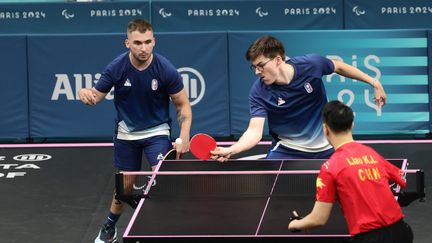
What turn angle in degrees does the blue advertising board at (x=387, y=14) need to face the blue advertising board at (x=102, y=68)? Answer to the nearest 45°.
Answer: approximately 45° to its right

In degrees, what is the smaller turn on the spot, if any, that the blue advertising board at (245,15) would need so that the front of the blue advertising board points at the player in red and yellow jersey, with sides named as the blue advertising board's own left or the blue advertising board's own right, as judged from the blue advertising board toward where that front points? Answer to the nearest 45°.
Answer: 0° — it already faces them

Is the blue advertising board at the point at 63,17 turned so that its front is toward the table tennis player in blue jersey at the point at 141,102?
yes

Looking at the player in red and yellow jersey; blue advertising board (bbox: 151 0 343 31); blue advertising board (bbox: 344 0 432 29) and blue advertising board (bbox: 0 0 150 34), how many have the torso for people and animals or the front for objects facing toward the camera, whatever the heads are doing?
3

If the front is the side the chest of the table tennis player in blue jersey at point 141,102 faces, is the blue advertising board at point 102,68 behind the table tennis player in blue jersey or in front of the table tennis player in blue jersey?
behind

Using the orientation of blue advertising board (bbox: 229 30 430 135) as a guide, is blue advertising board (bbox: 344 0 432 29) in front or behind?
behind

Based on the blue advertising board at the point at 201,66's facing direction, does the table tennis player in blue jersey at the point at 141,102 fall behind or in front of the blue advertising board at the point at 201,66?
in front

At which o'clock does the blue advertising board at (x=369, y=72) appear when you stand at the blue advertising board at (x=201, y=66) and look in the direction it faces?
the blue advertising board at (x=369, y=72) is roughly at 9 o'clock from the blue advertising board at (x=201, y=66).

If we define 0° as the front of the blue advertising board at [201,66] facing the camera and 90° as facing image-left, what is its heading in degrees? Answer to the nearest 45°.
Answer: approximately 0°
